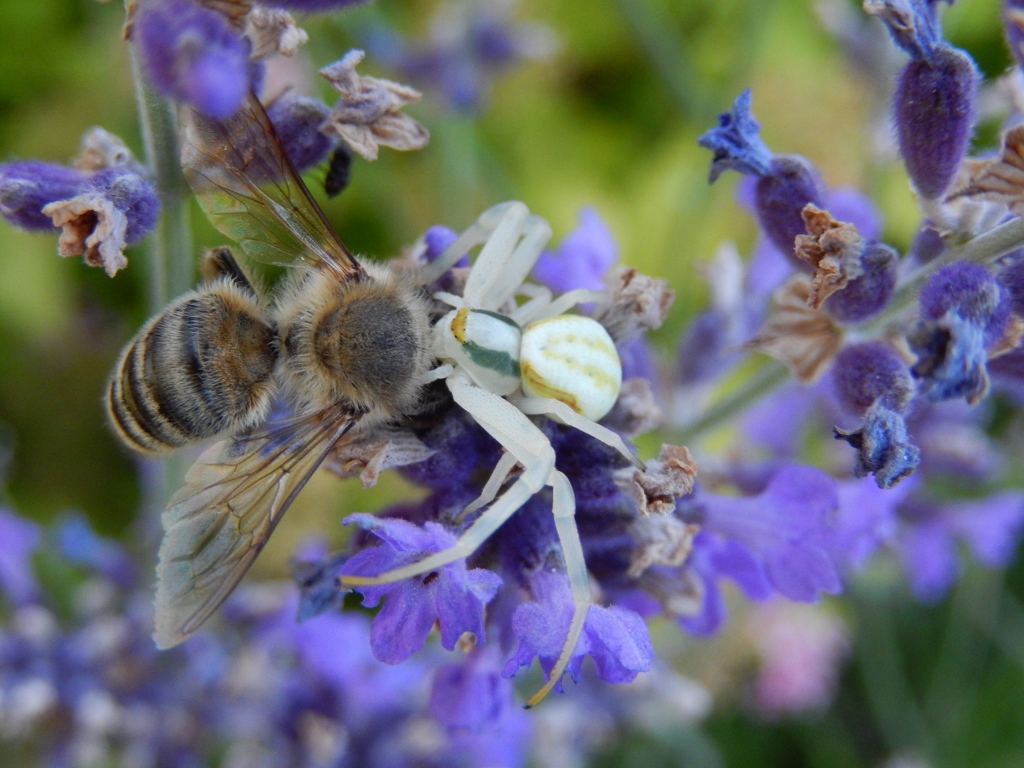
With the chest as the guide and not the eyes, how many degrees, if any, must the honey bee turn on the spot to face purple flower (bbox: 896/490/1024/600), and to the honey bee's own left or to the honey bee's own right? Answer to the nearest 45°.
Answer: approximately 45° to the honey bee's own left

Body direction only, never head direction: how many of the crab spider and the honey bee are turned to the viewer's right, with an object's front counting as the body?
1

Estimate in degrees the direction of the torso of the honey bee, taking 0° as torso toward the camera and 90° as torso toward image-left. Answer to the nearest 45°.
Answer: approximately 270°

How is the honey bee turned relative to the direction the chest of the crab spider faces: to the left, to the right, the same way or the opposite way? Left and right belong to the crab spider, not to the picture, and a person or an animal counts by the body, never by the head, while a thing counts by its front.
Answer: the opposite way

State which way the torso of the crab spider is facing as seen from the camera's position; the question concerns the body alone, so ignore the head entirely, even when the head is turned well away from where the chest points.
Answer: to the viewer's left
